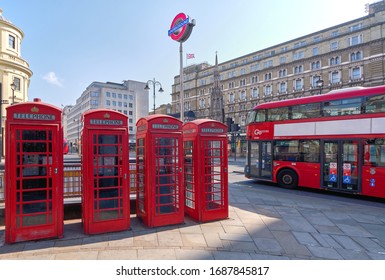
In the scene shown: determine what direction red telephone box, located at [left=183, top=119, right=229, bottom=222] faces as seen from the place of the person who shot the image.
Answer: facing the viewer and to the right of the viewer

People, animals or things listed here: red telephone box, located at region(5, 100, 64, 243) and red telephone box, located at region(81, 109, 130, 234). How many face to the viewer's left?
0

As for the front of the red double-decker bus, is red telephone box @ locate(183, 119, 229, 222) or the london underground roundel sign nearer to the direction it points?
the london underground roundel sign

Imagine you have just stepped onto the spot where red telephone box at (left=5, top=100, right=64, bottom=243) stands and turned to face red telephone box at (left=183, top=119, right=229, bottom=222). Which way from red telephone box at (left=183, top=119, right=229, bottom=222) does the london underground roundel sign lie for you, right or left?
left

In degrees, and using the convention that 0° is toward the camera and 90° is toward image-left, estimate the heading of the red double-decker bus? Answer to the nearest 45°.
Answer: approximately 90°

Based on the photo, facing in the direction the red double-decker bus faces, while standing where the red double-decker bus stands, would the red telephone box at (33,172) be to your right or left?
on your left

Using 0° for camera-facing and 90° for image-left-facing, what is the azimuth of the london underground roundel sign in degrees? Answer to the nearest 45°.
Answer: approximately 45°

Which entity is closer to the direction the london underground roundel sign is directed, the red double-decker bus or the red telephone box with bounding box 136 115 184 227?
the red telephone box
